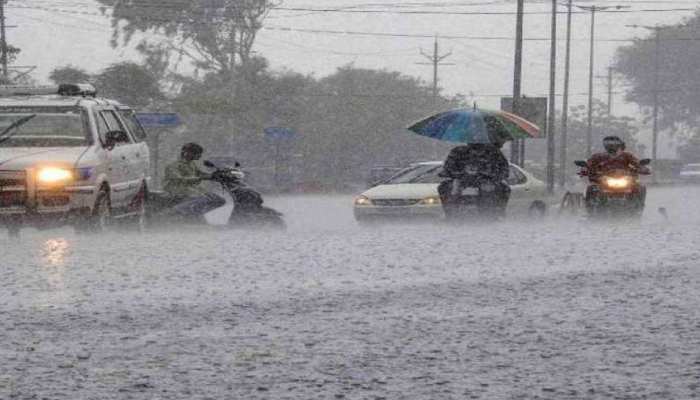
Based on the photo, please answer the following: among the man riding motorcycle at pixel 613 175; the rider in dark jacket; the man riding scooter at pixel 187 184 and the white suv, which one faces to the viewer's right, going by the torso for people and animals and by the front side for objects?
the man riding scooter at pixel 187 184

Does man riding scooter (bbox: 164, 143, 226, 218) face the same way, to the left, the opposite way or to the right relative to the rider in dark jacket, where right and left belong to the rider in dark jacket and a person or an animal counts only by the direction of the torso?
to the left

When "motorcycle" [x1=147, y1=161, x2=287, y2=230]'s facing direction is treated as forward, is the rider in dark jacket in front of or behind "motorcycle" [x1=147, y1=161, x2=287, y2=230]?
in front

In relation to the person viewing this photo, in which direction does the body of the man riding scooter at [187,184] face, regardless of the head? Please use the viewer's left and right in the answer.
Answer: facing to the right of the viewer

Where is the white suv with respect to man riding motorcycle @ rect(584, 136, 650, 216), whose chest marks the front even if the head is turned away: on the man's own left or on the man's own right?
on the man's own right

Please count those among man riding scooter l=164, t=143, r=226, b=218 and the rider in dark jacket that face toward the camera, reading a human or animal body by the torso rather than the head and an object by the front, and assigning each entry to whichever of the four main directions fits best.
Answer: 1

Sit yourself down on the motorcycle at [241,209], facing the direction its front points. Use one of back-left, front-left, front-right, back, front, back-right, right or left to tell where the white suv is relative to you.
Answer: back

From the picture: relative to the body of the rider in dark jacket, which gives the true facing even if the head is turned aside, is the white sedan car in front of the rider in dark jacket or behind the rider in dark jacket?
behind
